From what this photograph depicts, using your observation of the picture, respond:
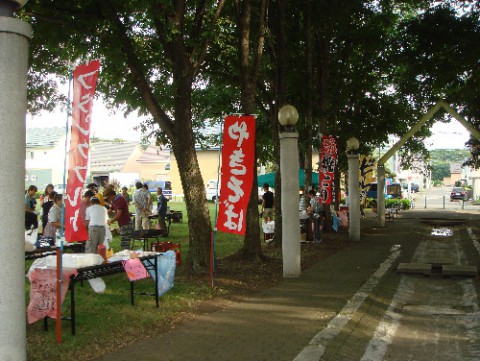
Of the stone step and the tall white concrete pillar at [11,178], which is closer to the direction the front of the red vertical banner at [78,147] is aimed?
the tall white concrete pillar

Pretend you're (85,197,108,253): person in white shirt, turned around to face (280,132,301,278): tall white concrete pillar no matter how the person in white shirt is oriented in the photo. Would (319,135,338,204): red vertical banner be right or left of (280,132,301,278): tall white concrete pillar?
left

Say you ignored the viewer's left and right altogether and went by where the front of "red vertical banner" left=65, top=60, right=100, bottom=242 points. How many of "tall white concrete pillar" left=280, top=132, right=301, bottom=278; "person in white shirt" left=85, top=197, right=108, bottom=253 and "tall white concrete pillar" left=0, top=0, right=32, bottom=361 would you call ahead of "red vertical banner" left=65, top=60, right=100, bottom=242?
1

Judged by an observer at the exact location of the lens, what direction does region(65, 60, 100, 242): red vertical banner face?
facing the viewer

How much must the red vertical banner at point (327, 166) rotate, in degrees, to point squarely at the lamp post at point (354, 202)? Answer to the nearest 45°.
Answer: approximately 135° to its left

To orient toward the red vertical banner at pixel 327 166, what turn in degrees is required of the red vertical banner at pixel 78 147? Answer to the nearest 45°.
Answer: approximately 135° to its left

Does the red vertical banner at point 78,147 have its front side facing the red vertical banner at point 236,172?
no

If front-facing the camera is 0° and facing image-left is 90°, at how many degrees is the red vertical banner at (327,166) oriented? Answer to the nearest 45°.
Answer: approximately 0°

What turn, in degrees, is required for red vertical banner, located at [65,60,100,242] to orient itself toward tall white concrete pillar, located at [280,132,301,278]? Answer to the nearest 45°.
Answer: approximately 135° to its left

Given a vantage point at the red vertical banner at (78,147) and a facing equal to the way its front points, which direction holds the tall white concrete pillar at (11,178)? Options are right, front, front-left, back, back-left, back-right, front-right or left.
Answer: front

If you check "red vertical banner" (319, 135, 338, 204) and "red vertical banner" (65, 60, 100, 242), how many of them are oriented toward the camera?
2
